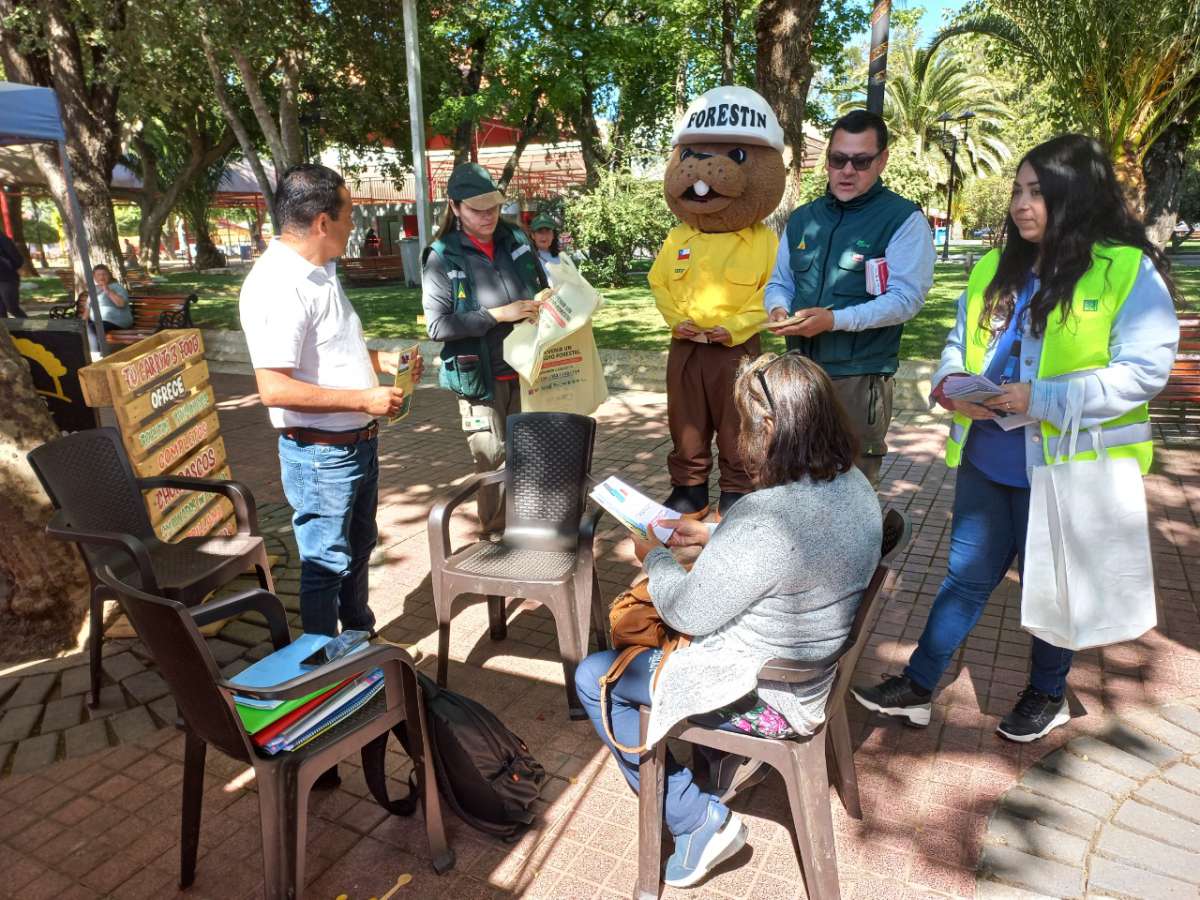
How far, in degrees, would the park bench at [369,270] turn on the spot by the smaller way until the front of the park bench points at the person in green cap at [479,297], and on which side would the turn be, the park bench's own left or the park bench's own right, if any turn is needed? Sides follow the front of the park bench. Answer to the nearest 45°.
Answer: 0° — it already faces them

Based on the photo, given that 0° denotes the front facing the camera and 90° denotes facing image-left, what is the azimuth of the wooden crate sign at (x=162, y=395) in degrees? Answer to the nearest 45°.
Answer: approximately 0°

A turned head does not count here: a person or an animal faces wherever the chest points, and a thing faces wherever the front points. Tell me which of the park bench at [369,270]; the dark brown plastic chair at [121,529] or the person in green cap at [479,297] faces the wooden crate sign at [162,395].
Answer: the park bench

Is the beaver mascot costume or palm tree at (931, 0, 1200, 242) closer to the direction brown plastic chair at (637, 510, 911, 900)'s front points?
the beaver mascot costume

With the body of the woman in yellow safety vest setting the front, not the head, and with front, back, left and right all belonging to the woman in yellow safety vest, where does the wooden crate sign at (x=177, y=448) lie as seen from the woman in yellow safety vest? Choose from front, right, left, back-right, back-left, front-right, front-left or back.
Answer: front-right

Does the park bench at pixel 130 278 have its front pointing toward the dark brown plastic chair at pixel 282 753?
yes

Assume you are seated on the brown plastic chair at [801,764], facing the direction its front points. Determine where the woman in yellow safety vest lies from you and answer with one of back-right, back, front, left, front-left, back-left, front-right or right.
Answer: back-right

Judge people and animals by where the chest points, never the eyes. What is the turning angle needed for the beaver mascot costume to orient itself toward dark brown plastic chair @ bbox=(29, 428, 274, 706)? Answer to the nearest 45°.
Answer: approximately 45° to its right

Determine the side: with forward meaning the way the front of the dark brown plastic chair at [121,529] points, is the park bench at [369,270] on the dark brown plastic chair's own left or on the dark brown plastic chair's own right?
on the dark brown plastic chair's own left

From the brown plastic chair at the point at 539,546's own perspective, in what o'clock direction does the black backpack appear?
The black backpack is roughly at 11 o'clock from the brown plastic chair.

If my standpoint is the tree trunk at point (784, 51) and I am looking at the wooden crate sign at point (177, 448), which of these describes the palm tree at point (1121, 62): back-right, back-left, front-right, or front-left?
back-left
